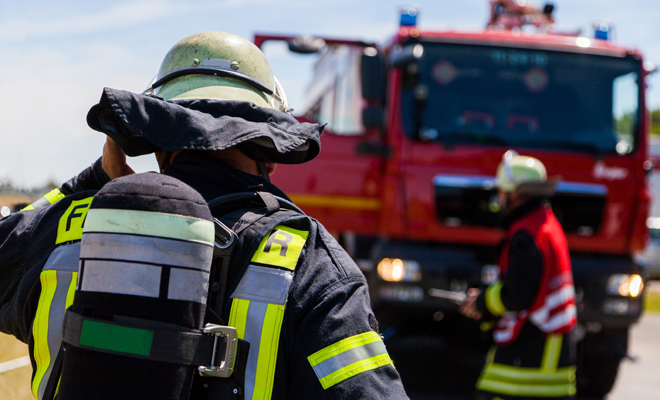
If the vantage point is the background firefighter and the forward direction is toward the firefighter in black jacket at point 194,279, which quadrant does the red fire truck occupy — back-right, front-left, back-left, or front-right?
back-right

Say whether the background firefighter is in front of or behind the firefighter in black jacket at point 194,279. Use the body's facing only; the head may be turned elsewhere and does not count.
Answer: in front

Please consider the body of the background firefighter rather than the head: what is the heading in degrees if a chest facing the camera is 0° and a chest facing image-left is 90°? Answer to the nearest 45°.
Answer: approximately 90°

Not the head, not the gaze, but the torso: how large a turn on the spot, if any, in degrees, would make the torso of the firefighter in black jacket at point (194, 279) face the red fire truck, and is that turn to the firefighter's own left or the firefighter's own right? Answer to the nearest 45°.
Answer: approximately 45° to the firefighter's own right

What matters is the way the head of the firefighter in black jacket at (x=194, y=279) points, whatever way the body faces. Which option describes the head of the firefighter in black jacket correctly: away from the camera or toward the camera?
away from the camera

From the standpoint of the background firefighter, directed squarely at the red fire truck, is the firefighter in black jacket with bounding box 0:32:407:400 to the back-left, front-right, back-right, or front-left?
back-left

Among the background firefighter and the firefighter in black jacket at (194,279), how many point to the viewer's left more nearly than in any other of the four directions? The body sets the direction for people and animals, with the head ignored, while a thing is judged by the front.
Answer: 1

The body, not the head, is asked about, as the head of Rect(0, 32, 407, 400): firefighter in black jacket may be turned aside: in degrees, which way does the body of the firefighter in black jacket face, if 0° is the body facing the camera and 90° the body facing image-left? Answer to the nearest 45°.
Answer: approximately 180°

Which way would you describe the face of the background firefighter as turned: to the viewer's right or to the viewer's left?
to the viewer's left
